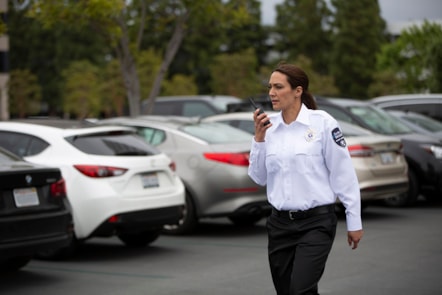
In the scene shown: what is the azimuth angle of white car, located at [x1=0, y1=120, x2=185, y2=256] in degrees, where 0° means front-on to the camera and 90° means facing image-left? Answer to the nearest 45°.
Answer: approximately 135°

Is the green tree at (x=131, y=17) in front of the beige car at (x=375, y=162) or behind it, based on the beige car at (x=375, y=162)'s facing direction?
in front

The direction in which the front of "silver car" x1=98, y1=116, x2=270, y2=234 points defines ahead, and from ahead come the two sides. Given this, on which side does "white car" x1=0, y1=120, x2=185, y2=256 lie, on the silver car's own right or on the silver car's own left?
on the silver car's own left

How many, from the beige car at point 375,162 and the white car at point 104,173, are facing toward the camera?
0

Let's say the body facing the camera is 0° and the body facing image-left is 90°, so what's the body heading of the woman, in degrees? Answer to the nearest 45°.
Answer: approximately 45°

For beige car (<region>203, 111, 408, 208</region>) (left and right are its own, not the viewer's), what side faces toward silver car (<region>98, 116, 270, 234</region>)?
left

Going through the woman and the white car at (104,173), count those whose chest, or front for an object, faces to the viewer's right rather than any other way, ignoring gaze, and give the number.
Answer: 0

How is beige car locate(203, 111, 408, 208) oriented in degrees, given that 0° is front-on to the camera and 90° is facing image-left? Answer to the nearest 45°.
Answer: approximately 135°

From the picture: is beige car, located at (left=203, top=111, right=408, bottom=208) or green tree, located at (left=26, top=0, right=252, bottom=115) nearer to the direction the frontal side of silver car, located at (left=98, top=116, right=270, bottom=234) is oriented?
the green tree

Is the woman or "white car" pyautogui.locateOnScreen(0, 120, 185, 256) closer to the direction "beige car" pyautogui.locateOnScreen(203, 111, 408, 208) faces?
the white car
